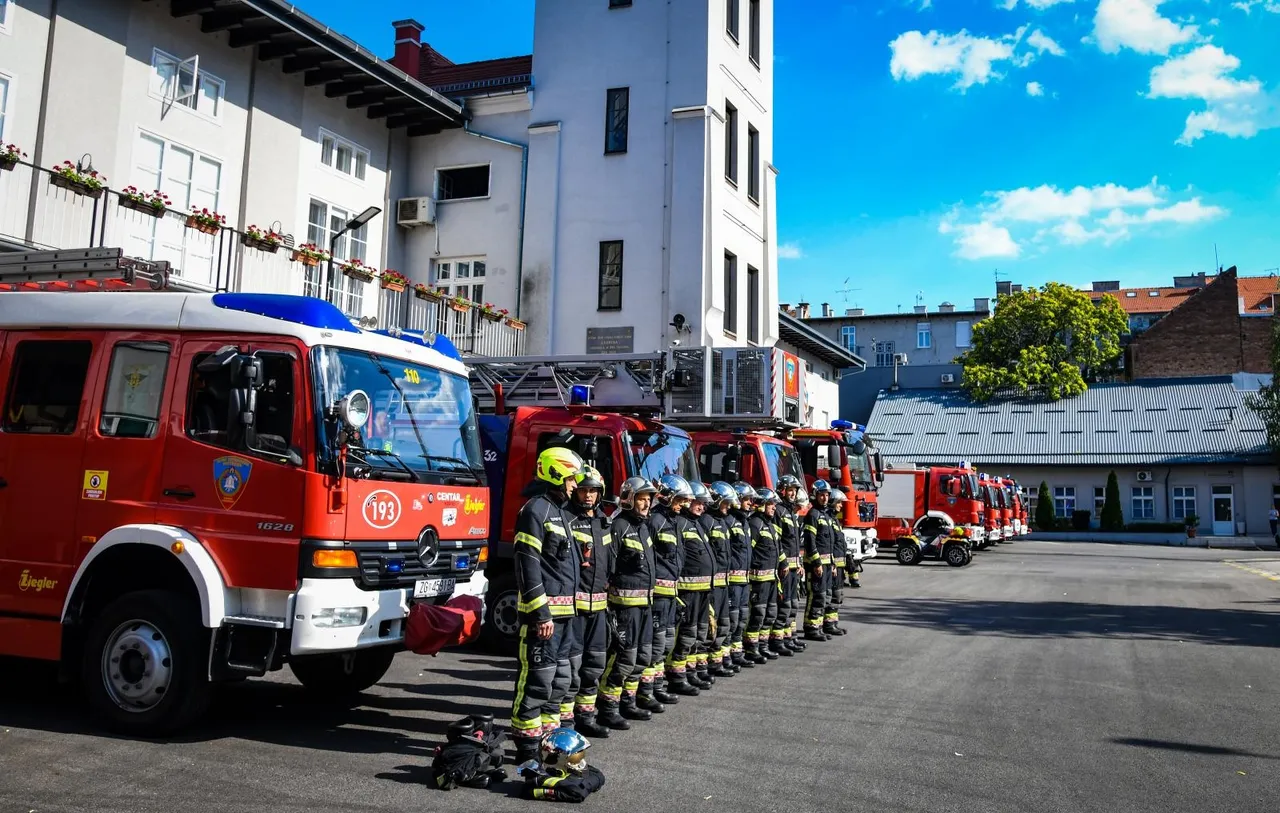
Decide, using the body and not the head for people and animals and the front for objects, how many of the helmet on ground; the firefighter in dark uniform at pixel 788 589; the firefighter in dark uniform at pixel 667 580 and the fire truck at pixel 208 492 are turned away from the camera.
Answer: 0

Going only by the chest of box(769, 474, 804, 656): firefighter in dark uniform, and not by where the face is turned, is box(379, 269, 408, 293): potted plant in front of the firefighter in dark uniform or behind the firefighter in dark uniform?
behind

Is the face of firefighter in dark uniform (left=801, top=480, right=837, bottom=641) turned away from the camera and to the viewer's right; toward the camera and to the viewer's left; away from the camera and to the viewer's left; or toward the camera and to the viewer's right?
toward the camera and to the viewer's right

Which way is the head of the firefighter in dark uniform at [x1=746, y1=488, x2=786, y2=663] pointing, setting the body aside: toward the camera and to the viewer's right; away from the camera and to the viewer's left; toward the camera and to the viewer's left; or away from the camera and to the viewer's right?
toward the camera and to the viewer's right

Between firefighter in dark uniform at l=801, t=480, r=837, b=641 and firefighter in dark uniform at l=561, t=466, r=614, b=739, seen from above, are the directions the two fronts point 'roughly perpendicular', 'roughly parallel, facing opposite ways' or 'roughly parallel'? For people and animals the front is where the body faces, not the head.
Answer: roughly parallel

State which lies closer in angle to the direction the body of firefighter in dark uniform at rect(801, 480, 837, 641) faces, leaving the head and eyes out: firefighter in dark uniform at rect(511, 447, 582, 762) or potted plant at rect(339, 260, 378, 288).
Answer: the firefighter in dark uniform

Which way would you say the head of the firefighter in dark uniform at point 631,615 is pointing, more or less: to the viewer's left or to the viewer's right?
to the viewer's right

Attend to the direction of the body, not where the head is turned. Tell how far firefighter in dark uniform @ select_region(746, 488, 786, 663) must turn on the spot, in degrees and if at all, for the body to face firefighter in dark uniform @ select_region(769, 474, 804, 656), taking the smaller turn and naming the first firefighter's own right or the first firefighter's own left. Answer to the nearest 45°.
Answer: approximately 135° to the first firefighter's own left

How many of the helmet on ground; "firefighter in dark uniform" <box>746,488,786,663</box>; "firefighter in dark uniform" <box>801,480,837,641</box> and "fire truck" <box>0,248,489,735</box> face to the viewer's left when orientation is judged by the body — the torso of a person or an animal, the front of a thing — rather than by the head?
0

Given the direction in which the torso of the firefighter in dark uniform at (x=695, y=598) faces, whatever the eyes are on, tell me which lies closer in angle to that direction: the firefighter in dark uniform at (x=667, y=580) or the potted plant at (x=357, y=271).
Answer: the firefighter in dark uniform

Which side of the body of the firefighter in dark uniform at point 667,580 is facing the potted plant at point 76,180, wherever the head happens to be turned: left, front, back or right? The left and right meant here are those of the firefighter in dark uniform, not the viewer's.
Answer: back

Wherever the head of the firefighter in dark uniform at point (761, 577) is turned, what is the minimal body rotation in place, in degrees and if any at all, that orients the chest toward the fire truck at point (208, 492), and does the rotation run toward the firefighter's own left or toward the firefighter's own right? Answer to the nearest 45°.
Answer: approximately 90° to the firefighter's own right

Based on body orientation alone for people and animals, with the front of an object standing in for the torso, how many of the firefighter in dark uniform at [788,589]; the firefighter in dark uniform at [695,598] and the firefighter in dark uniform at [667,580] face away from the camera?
0

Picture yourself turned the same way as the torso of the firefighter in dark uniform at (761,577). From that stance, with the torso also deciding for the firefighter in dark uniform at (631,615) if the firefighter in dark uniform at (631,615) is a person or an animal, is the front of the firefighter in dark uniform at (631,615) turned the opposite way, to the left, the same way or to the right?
the same way

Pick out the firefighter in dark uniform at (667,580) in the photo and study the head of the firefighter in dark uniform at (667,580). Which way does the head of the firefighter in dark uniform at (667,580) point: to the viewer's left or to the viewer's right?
to the viewer's right

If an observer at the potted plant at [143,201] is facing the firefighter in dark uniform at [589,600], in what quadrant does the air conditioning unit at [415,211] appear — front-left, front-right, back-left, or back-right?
back-left

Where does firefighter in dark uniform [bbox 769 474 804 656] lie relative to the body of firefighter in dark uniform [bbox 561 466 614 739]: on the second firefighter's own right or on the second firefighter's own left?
on the second firefighter's own left

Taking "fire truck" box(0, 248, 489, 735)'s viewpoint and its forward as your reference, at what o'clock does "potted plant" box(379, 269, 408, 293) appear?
The potted plant is roughly at 8 o'clock from the fire truck.
